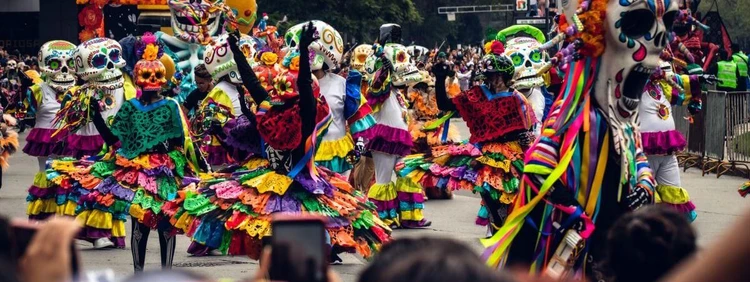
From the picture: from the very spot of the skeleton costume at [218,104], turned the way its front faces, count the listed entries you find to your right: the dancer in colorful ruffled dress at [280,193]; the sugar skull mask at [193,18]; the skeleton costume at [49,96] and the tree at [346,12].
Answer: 1

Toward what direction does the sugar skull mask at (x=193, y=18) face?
toward the camera

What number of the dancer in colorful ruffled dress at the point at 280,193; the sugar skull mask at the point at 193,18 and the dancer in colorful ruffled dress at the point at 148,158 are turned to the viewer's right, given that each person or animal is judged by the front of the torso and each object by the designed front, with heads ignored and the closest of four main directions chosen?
0

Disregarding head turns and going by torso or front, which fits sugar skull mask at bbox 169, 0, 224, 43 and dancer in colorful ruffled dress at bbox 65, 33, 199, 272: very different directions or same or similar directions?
same or similar directions
